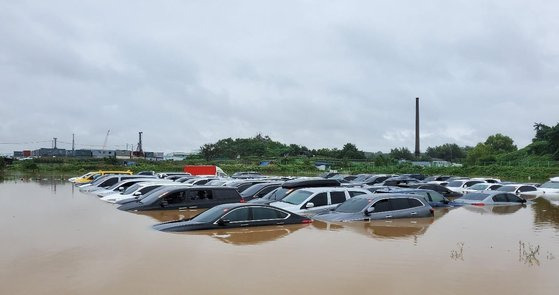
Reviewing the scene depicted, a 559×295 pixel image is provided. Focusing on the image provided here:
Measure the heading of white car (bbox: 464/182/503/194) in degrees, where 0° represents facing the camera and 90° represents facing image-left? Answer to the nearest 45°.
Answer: approximately 45°

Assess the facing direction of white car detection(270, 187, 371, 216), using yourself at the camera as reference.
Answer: facing the viewer and to the left of the viewer

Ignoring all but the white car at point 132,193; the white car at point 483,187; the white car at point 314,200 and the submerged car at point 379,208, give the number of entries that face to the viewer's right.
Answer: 0

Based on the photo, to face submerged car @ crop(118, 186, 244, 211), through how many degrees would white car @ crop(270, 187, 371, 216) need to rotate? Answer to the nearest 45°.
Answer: approximately 45° to its right

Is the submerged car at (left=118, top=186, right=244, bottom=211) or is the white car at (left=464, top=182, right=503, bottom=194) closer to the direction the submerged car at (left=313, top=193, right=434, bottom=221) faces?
the submerged car

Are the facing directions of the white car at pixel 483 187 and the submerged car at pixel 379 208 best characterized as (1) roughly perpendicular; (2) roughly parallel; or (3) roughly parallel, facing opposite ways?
roughly parallel

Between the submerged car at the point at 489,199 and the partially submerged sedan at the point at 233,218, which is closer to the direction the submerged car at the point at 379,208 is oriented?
the partially submerged sedan

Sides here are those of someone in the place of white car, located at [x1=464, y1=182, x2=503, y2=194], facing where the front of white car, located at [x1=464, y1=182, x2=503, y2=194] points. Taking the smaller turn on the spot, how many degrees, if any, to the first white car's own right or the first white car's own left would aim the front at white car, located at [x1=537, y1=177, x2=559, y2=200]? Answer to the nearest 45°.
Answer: approximately 180°

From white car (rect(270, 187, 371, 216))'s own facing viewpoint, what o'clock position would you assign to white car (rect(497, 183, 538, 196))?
white car (rect(497, 183, 538, 196)) is roughly at 6 o'clock from white car (rect(270, 187, 371, 216)).

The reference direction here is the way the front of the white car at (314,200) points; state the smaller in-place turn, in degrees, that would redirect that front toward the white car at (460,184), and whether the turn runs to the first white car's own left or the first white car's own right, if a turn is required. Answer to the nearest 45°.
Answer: approximately 180°

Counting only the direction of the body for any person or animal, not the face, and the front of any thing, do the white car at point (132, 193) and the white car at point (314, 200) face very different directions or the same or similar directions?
same or similar directions

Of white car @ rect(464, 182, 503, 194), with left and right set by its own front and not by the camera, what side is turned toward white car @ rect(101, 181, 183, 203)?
front

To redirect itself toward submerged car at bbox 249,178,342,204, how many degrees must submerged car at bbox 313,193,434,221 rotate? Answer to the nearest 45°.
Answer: approximately 90° to its right

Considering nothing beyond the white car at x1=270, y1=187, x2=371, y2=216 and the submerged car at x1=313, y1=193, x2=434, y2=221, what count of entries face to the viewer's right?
0

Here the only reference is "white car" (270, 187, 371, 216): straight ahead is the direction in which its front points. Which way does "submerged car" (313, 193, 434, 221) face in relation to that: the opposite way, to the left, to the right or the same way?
the same way
